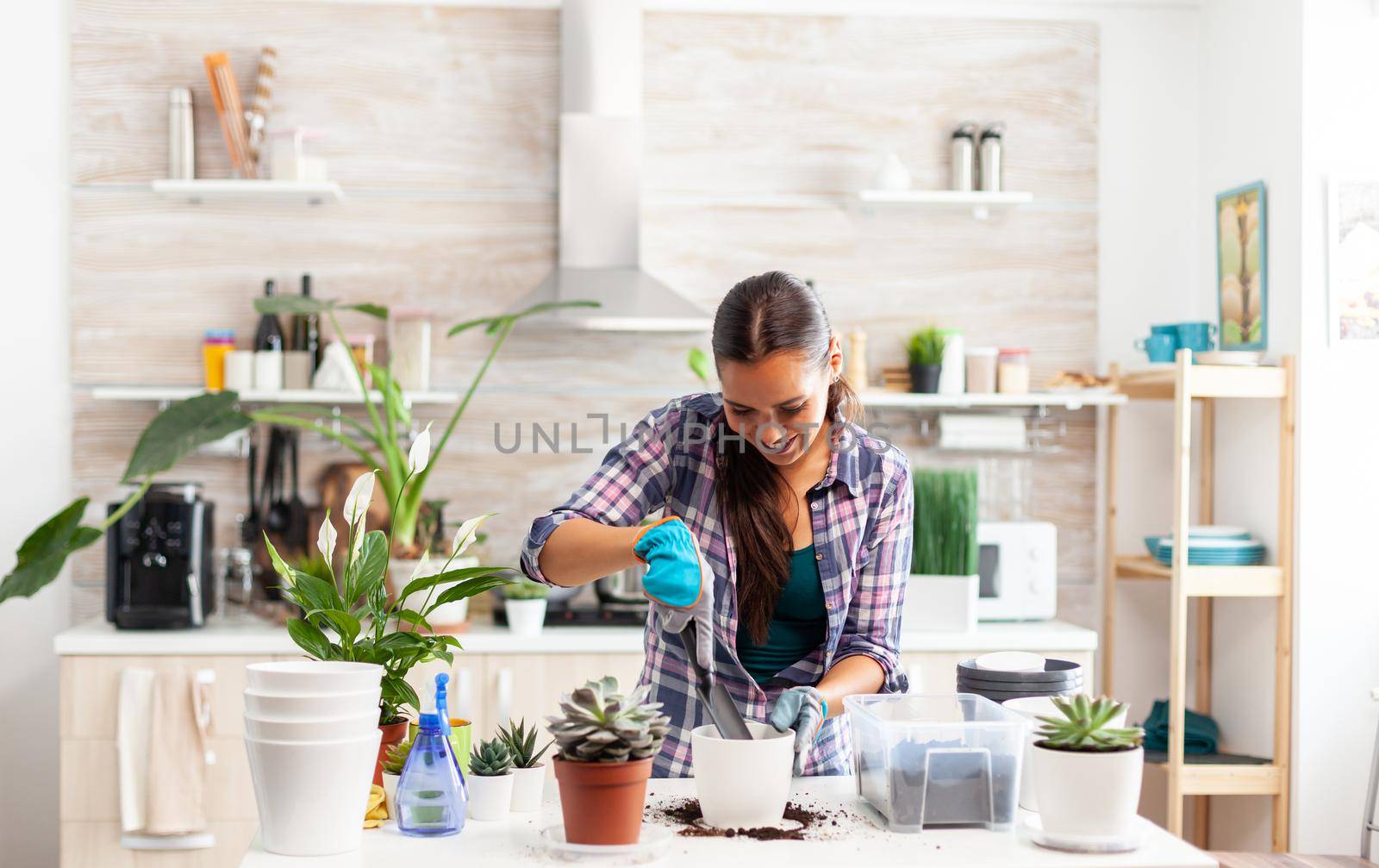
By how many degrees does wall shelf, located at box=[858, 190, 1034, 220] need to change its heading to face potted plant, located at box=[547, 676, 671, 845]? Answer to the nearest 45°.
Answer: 0° — it already faces it

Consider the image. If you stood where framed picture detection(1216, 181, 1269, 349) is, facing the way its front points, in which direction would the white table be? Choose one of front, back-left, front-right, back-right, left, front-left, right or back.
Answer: front-left

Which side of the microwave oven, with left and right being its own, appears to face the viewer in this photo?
front

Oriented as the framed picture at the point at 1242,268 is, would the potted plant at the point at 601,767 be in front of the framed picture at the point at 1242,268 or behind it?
in front

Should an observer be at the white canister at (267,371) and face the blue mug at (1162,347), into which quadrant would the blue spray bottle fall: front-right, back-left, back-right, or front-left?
front-right

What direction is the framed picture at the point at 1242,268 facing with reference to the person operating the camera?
facing the viewer and to the left of the viewer

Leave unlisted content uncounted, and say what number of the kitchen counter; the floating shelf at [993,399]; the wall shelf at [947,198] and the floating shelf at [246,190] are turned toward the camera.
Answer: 4

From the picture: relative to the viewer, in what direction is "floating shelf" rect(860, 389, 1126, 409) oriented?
toward the camera

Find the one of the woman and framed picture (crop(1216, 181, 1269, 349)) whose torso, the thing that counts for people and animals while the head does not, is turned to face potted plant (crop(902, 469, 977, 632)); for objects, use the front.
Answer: the framed picture

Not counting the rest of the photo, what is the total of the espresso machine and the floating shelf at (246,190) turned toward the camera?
2

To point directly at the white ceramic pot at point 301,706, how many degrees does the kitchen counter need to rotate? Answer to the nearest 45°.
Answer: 0° — it already faces it

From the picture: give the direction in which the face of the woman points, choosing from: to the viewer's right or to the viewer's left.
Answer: to the viewer's left

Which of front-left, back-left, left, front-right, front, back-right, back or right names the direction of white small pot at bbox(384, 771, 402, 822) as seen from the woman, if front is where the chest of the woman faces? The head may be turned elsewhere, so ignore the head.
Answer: front-right

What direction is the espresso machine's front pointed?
toward the camera

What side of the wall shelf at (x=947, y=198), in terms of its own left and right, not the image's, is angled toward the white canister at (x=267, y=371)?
right

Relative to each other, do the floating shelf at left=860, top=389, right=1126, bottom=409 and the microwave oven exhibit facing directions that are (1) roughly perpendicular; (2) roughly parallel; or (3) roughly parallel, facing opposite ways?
roughly parallel
